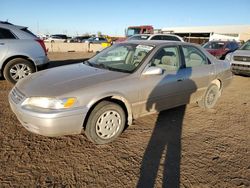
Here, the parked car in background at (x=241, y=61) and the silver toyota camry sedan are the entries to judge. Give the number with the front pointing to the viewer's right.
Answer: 0

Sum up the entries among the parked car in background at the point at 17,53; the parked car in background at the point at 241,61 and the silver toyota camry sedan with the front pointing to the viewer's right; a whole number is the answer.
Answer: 0

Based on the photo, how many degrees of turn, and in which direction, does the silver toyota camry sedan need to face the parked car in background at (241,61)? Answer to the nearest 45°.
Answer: approximately 180°

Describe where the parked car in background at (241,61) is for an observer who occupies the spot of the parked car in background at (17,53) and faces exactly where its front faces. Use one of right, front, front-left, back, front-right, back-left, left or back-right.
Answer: back

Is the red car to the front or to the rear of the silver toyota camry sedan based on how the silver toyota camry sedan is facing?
to the rear

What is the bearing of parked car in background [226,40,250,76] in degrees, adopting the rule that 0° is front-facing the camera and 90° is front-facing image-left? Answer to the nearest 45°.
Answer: approximately 45°

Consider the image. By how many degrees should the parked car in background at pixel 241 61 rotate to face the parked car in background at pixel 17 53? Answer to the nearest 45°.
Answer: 0° — it already faces it

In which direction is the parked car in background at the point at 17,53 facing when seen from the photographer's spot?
facing to the left of the viewer

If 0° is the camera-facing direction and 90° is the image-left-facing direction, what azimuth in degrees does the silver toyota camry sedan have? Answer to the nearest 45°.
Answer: approximately 45°

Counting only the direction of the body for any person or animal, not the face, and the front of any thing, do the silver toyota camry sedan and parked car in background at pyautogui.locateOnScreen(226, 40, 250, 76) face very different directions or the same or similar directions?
same or similar directions

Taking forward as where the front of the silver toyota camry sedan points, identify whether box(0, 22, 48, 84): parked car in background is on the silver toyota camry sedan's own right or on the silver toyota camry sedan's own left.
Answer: on the silver toyota camry sedan's own right
